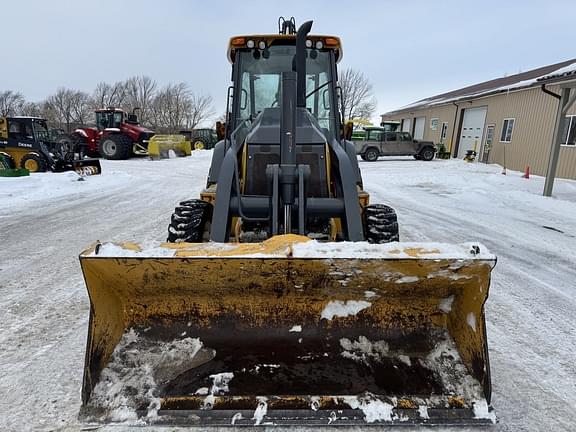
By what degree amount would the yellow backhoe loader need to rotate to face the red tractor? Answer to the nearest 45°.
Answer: approximately 135° to its right

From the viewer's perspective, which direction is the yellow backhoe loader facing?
toward the camera

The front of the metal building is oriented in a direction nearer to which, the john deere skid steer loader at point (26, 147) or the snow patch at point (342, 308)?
the john deere skid steer loader

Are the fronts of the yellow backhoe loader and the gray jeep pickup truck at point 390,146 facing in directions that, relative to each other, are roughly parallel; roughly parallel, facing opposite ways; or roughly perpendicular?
roughly perpendicular

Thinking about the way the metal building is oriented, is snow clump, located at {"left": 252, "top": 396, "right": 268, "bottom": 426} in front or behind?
in front

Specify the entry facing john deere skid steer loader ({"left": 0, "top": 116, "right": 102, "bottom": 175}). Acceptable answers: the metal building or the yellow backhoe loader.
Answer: the metal building

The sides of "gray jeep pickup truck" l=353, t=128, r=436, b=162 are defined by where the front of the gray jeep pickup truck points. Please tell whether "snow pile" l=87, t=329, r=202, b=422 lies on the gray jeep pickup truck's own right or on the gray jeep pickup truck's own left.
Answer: on the gray jeep pickup truck's own right

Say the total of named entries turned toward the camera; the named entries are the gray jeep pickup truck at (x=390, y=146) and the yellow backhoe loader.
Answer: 1

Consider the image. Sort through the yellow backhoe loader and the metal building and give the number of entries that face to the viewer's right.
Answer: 0

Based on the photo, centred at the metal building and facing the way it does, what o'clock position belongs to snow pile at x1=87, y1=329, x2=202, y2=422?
The snow pile is roughly at 11 o'clock from the metal building.

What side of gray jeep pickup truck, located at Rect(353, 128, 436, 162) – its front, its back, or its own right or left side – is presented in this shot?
right

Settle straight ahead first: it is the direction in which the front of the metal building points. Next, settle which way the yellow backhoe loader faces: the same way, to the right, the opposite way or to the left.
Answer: to the left

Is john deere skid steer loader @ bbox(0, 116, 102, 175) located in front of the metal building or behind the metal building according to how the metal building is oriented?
in front

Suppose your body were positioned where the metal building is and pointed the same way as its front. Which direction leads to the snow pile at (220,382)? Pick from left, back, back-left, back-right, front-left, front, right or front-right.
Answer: front-left
